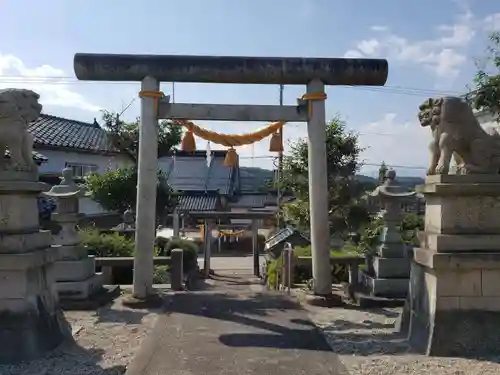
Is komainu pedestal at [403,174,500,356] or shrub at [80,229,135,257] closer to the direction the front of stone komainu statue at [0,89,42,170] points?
the komainu pedestal

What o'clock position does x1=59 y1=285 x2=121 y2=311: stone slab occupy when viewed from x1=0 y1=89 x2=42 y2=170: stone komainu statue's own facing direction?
The stone slab is roughly at 10 o'clock from the stone komainu statue.

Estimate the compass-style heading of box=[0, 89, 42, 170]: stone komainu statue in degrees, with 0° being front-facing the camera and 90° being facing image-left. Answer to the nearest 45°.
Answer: approximately 270°

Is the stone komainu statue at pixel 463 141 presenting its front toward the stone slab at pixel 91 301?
yes

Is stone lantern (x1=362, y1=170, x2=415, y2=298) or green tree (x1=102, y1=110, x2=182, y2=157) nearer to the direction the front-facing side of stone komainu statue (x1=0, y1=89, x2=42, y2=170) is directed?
the stone lantern

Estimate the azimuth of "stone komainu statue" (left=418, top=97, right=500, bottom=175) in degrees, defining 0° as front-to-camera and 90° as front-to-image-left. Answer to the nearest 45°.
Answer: approximately 90°

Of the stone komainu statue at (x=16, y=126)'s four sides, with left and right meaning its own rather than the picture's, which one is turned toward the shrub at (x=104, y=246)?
left

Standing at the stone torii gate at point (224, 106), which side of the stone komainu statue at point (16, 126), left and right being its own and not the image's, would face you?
front

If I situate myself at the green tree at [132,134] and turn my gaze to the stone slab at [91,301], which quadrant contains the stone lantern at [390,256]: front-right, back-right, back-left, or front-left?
front-left

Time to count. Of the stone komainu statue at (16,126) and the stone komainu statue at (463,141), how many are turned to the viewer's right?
1

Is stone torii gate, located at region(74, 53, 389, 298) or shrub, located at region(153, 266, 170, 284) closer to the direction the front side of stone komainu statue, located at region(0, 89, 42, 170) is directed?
the stone torii gate

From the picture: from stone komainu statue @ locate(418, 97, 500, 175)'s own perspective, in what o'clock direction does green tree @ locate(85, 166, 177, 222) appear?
The green tree is roughly at 1 o'clock from the stone komainu statue.

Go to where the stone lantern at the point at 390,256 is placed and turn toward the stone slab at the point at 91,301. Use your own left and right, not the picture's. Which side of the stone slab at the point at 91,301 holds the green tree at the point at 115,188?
right
